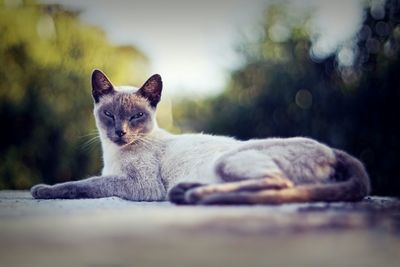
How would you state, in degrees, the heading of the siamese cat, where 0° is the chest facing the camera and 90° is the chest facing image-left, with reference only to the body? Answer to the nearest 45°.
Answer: approximately 90°
